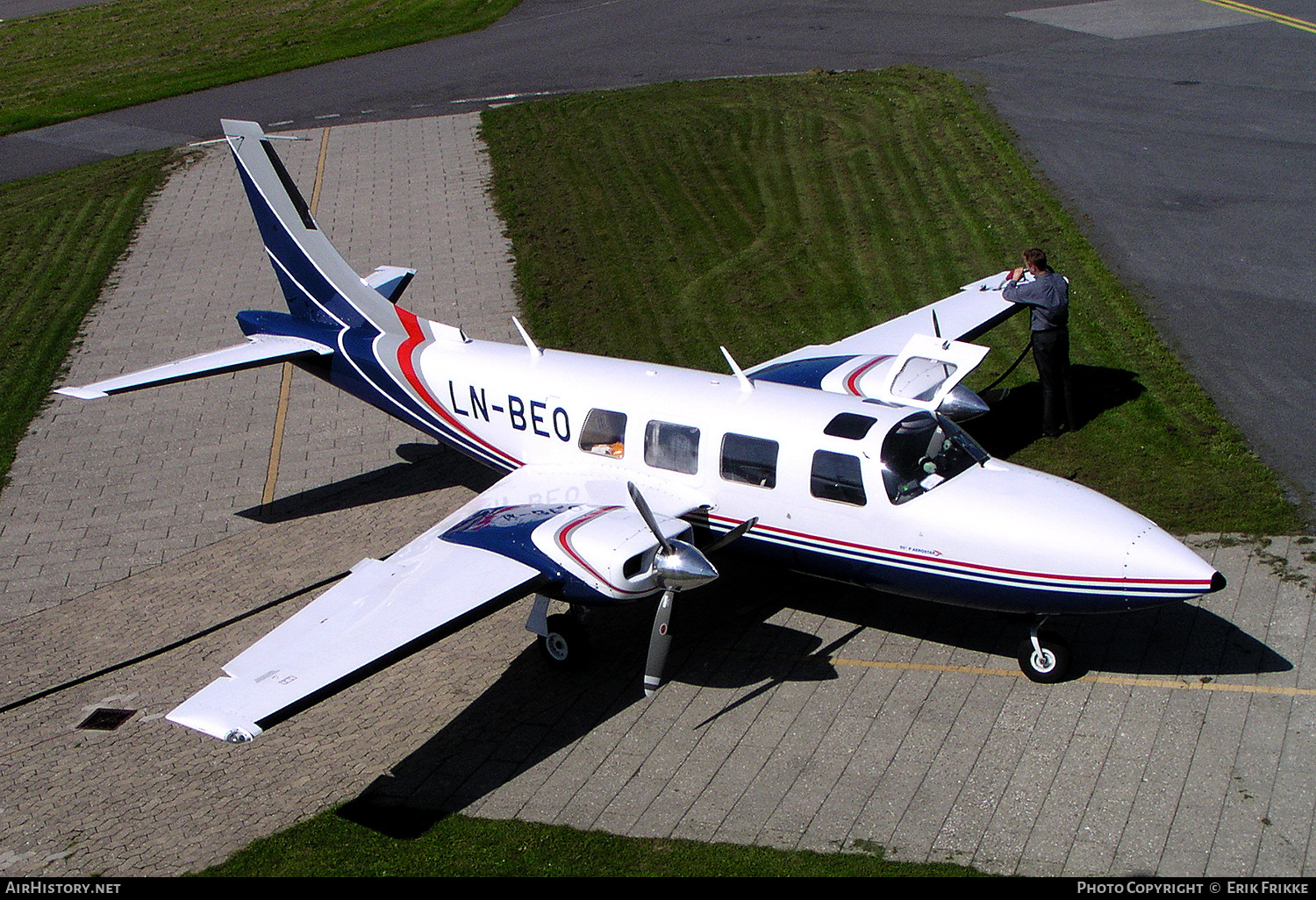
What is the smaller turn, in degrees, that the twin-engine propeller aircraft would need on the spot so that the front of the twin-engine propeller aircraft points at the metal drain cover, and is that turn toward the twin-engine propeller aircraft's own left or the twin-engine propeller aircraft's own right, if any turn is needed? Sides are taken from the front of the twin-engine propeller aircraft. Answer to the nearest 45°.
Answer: approximately 135° to the twin-engine propeller aircraft's own right

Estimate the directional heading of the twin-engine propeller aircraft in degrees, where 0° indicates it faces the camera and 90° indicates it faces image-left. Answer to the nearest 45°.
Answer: approximately 315°
